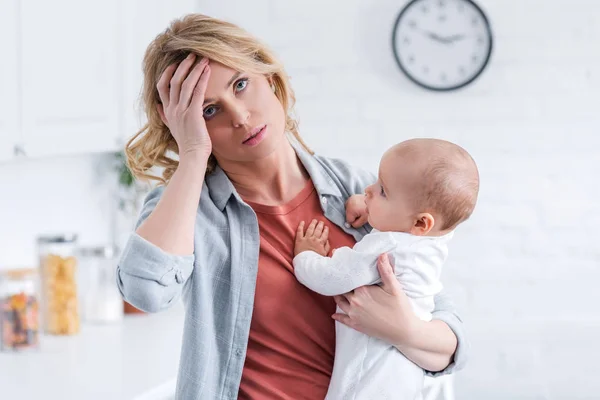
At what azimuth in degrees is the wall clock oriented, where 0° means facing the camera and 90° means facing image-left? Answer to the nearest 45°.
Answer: approximately 0°

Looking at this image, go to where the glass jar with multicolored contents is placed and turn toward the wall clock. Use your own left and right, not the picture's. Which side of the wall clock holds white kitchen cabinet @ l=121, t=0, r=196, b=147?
left

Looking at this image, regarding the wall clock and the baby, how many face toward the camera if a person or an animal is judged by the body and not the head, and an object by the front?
1

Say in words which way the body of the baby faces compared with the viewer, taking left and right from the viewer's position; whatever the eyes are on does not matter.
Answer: facing to the left of the viewer

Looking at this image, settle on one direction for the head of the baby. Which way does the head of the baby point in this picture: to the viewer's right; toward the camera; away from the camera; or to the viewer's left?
to the viewer's left

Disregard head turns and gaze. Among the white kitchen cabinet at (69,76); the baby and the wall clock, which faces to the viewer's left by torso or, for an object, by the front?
the baby

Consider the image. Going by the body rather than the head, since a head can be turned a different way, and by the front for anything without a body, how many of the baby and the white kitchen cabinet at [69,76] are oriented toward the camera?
1

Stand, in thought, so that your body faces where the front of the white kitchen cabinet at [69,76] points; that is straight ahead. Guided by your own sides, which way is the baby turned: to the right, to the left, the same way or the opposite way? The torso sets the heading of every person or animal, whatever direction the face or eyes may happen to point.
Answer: to the right

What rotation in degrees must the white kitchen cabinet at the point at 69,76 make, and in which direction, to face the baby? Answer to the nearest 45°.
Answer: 0° — it already faces them

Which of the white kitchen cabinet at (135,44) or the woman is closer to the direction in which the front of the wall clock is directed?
the woman

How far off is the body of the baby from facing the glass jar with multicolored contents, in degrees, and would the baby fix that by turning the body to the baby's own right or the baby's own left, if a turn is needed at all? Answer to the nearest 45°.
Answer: approximately 45° to the baby's own right

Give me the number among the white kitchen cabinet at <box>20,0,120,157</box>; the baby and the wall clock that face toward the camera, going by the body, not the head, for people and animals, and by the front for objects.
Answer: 2
